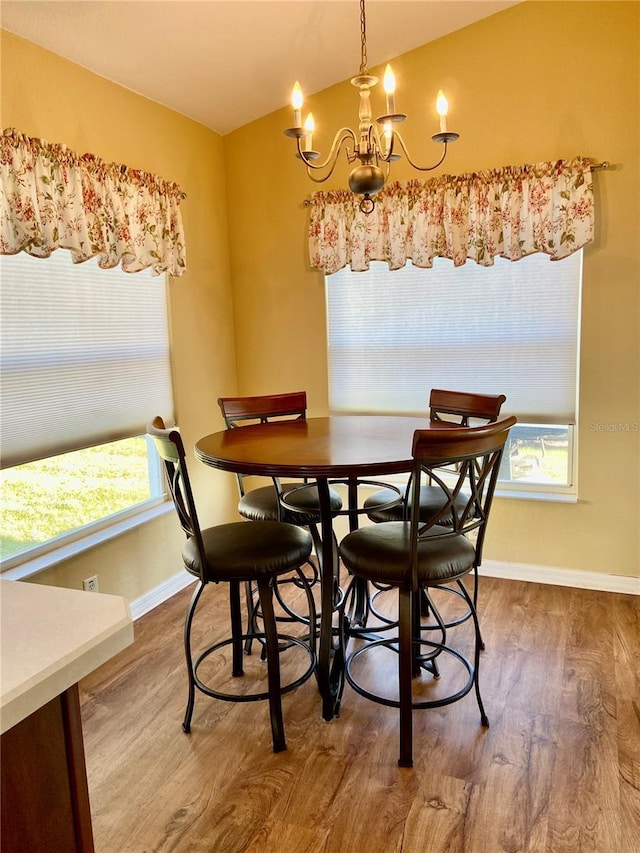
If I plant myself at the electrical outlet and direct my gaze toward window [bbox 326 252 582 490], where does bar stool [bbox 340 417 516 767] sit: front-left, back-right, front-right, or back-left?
front-right

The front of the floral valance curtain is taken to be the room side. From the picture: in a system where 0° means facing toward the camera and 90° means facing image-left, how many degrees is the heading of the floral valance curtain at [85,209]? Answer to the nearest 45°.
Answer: approximately 315°

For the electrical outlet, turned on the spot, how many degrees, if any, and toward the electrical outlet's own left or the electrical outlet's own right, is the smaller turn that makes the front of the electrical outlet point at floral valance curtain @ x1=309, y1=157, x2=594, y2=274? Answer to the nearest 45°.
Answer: approximately 45° to the electrical outlet's own left

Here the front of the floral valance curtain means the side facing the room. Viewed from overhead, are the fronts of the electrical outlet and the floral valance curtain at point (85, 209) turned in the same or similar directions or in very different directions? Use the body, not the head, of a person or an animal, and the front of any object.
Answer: same or similar directions

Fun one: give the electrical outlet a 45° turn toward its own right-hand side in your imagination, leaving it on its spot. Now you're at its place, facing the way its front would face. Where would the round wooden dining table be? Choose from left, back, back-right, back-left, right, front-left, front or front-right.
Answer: front-left

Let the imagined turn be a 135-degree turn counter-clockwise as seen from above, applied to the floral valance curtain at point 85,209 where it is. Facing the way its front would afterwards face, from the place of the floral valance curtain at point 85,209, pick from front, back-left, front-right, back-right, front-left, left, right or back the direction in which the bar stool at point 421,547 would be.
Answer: back-right

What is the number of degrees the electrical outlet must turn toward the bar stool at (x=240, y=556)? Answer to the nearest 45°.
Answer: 0° — it already faces it

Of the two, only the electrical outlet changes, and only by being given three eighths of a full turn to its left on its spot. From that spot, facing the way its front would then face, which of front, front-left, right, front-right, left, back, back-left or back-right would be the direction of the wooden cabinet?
back

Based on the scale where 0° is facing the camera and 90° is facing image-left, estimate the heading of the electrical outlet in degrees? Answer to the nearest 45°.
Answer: approximately 315°

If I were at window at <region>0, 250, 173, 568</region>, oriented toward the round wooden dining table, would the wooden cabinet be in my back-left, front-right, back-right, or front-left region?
front-right

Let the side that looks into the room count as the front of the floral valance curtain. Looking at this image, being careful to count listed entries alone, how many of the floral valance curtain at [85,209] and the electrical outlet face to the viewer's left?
0

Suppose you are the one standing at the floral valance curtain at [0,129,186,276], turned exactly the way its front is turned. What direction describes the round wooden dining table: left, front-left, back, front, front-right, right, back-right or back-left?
front
